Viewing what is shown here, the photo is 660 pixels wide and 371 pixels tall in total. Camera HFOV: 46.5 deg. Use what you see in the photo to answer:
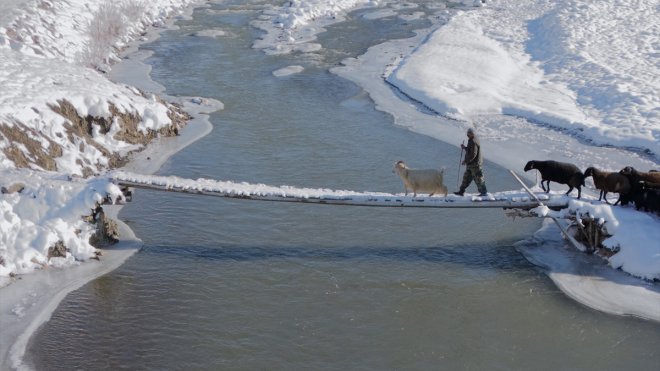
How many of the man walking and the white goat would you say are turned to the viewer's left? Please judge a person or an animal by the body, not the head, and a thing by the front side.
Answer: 2

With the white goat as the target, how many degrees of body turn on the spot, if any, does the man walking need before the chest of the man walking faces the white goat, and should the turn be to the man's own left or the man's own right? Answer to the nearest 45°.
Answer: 0° — they already face it

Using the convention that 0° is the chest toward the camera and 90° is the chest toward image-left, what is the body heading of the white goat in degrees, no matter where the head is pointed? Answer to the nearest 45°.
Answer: approximately 90°

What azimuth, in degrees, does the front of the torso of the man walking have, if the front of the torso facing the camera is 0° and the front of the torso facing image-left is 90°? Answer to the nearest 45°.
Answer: approximately 90°

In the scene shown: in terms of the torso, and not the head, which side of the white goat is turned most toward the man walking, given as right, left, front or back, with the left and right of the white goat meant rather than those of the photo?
back
